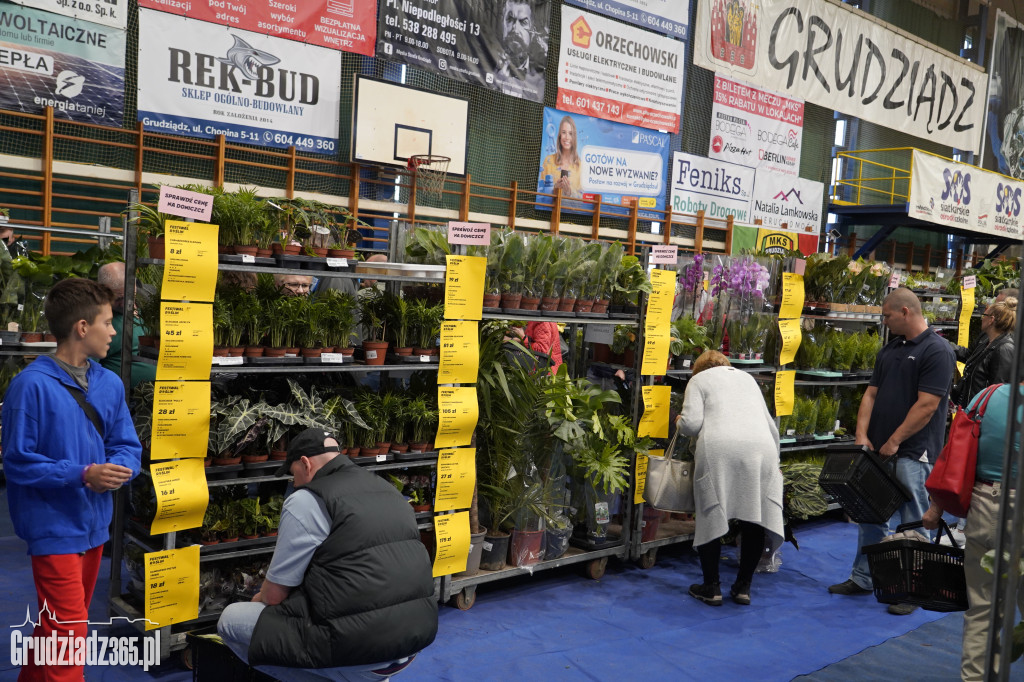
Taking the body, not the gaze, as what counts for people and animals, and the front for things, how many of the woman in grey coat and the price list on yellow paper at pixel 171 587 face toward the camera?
1

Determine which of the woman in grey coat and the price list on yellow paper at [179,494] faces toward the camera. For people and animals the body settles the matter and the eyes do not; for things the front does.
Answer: the price list on yellow paper

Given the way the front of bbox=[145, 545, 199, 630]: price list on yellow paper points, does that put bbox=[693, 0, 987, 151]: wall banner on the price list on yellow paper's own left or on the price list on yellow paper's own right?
on the price list on yellow paper's own left

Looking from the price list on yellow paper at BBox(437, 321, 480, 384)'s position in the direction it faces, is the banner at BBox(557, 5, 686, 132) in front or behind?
behind

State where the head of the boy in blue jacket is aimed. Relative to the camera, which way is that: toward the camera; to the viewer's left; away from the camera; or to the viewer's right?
to the viewer's right

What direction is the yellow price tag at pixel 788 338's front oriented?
toward the camera

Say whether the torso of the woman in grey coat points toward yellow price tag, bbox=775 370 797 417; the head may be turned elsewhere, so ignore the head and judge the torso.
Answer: no

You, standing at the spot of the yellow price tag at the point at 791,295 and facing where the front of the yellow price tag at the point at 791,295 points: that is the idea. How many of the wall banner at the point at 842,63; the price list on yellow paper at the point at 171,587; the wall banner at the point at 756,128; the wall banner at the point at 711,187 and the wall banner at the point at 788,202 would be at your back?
4

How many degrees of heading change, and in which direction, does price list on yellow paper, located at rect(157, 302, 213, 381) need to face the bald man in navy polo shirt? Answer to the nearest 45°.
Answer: approximately 90° to its left

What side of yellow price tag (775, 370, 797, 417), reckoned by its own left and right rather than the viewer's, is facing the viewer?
front

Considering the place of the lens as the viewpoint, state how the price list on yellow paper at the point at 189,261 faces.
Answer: facing the viewer

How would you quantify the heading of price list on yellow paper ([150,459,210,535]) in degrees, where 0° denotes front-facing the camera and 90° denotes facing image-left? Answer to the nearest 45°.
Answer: approximately 0°

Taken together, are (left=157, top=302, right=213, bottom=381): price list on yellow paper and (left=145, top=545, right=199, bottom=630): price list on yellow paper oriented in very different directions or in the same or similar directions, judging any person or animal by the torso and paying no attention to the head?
same or similar directions

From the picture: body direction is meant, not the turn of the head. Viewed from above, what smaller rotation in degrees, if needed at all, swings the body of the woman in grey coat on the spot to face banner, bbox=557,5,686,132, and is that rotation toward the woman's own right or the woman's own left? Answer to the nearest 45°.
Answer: approximately 45° to the woman's own right

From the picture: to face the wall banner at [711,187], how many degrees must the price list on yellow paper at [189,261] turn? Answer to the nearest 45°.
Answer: approximately 135° to its left

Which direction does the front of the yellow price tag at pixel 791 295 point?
toward the camera
